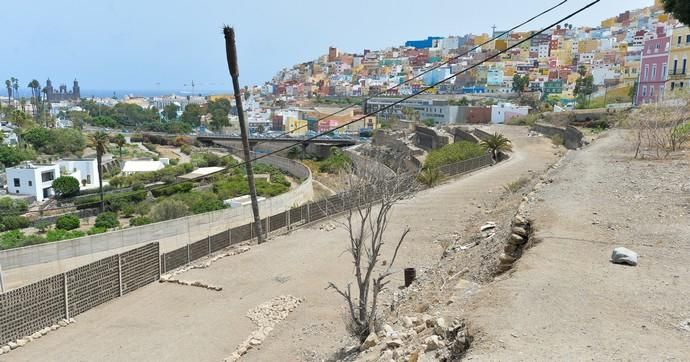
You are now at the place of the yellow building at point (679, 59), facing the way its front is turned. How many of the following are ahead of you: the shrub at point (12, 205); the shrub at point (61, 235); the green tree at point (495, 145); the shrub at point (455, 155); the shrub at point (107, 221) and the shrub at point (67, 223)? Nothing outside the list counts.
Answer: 6

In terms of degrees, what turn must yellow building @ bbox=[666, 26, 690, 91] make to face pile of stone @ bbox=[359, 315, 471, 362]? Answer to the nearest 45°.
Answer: approximately 45° to its left

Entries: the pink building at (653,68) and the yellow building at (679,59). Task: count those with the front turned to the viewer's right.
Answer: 0

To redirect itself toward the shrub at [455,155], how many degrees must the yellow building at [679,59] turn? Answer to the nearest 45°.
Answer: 0° — it already faces it

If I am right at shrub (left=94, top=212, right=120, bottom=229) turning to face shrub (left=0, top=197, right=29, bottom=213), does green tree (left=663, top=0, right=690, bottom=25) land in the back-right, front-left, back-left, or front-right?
back-right

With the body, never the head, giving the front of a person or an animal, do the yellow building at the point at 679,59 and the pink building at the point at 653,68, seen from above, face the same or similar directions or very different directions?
same or similar directions

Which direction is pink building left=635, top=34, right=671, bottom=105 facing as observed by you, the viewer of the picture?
facing the viewer and to the left of the viewer

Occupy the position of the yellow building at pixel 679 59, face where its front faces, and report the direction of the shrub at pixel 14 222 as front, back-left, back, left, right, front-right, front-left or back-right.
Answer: front

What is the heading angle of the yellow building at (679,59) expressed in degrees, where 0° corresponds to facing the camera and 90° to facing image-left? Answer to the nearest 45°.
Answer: approximately 45°

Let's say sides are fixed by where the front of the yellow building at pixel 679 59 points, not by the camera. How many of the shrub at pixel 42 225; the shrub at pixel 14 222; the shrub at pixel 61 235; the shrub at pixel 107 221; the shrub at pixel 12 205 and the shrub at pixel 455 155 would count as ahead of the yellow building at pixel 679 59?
6

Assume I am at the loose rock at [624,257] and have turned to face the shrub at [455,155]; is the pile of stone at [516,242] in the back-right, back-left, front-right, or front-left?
front-left

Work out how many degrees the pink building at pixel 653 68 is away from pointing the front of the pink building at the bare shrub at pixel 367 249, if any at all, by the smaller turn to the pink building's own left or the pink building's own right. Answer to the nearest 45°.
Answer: approximately 45° to the pink building's own left

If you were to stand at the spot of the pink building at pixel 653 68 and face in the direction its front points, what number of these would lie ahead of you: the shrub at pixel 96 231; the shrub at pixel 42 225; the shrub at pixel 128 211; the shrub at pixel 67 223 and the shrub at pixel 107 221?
5

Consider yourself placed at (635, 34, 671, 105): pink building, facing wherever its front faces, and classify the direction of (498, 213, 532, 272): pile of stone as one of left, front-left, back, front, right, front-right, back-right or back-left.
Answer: front-left

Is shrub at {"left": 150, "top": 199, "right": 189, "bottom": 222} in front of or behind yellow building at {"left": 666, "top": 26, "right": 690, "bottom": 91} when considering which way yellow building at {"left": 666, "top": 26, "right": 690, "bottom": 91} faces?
in front

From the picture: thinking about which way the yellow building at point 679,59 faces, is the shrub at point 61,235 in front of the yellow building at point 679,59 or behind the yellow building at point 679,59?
in front

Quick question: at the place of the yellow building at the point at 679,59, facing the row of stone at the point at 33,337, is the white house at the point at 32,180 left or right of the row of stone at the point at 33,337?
right

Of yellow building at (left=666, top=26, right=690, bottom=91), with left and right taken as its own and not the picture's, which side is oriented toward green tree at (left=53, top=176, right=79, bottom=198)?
front
